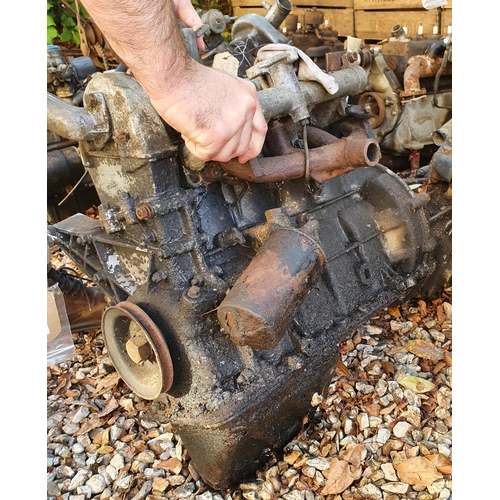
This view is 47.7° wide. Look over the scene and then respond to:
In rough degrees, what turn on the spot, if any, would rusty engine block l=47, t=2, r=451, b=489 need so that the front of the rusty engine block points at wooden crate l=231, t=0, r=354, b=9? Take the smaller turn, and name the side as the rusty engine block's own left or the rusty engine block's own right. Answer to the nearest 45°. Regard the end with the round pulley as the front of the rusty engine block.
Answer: approximately 135° to the rusty engine block's own right

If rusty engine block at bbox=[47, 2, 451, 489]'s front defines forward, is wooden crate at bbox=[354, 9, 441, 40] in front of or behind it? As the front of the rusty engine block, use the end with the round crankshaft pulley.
behind

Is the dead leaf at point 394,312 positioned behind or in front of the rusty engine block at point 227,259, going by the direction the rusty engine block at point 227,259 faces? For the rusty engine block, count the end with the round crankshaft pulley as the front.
behind

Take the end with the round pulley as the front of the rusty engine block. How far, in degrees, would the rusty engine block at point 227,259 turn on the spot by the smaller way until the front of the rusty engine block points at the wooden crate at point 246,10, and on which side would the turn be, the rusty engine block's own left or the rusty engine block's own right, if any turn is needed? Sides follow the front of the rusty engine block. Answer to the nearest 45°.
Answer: approximately 135° to the rusty engine block's own right

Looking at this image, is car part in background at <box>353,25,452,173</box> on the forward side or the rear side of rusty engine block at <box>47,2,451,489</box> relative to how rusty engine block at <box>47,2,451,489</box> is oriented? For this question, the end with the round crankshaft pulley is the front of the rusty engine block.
on the rear side

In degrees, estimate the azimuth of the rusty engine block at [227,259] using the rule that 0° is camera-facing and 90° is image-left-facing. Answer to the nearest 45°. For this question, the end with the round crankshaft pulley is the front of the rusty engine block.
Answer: approximately 45°

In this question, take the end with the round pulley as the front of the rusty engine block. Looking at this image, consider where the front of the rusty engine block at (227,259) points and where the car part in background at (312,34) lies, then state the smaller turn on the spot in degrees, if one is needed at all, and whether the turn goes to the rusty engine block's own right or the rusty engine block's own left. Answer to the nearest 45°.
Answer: approximately 135° to the rusty engine block's own right

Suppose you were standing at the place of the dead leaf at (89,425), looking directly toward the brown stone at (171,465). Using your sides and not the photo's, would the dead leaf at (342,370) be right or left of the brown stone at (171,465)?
left

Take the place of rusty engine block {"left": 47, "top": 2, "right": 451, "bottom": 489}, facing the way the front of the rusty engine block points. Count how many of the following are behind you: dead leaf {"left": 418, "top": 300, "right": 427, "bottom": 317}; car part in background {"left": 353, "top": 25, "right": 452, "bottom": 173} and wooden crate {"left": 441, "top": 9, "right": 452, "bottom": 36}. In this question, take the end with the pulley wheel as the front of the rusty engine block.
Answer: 3

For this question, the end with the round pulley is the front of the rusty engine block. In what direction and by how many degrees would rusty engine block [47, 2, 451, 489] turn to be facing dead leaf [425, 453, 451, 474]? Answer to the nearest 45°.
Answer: approximately 90° to its left

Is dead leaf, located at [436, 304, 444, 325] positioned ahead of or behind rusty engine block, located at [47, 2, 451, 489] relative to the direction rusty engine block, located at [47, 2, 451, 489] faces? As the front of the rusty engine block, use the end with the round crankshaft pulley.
behind
